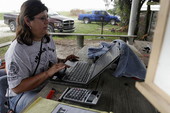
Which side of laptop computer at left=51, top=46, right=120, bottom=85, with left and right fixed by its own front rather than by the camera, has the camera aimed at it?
left

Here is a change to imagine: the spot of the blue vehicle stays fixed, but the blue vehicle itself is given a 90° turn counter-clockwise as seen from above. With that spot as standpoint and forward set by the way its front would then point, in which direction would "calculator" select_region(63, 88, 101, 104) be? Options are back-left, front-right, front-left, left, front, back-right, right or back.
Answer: back

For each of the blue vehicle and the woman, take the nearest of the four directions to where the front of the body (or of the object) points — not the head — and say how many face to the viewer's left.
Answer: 0

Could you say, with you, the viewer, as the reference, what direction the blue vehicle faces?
facing to the right of the viewer

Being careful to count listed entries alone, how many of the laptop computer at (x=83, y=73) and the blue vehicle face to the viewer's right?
1

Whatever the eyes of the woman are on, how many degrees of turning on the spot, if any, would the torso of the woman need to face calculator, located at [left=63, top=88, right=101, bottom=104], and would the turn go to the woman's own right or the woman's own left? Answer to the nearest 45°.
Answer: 0° — they already face it

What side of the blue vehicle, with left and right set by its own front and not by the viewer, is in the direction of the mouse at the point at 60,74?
right

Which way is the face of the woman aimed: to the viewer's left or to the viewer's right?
to the viewer's right

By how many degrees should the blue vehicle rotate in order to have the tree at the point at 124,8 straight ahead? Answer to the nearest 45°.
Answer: approximately 45° to its right

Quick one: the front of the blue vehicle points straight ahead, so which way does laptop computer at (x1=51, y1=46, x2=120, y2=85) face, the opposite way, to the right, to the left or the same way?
the opposite way
